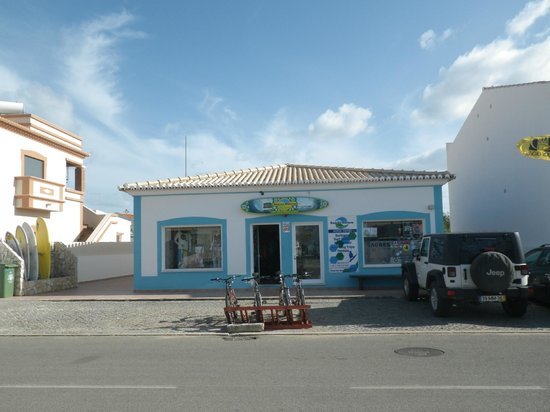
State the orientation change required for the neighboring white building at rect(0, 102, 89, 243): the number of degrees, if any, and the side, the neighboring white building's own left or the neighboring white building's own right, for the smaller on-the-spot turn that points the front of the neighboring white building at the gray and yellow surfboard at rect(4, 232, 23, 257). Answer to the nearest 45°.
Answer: approximately 45° to the neighboring white building's own right

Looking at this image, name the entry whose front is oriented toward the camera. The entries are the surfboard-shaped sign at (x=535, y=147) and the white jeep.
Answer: the surfboard-shaped sign

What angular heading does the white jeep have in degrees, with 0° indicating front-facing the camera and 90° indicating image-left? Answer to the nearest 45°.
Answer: approximately 135°

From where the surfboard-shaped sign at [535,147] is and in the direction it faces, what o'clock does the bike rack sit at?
The bike rack is roughly at 1 o'clock from the surfboard-shaped sign.

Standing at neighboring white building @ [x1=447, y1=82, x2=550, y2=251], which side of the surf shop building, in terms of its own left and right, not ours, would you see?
left

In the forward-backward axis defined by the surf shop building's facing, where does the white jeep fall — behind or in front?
in front

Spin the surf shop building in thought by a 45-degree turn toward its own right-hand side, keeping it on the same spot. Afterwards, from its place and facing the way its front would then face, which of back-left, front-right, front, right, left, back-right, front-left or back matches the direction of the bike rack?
front-left

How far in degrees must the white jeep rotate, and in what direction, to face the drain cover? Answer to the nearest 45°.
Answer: approximately 135° to its left

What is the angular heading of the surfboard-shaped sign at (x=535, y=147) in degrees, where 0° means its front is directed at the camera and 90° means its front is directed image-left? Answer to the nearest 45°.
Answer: approximately 0°

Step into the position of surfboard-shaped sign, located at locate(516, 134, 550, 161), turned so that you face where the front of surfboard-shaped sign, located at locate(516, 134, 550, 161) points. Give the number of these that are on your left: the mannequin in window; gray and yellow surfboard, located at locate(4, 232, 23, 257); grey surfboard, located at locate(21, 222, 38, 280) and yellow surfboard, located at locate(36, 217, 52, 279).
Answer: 0

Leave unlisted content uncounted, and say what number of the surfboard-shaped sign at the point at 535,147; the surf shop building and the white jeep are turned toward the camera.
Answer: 2

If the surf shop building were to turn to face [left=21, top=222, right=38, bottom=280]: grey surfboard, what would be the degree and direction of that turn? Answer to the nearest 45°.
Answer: approximately 90° to its right

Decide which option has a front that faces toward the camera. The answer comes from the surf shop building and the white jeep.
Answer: the surf shop building

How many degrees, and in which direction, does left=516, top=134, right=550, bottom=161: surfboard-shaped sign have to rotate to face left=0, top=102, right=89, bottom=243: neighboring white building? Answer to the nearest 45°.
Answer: approximately 90° to its right

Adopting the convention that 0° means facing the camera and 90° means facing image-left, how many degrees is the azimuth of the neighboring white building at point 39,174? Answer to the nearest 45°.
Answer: approximately 315°

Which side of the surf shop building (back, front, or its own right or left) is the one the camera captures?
front

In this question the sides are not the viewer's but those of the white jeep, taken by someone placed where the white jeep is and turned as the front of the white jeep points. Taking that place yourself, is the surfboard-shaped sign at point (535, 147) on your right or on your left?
on your right

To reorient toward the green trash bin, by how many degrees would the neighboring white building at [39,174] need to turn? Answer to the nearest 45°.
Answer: approximately 45° to its right
